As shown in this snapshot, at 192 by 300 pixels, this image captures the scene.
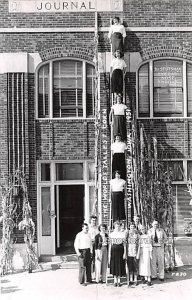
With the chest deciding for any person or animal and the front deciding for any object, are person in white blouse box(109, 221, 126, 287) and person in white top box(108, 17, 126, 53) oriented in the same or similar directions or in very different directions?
same or similar directions

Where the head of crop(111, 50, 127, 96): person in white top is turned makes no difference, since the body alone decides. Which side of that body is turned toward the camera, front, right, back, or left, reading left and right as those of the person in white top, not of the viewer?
front

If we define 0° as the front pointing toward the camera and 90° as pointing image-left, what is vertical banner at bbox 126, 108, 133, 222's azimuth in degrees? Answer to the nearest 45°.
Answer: approximately 0°

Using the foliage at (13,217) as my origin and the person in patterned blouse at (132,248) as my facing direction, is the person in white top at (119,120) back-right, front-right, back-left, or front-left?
front-left

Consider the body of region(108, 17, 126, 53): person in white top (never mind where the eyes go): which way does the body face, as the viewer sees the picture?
toward the camera

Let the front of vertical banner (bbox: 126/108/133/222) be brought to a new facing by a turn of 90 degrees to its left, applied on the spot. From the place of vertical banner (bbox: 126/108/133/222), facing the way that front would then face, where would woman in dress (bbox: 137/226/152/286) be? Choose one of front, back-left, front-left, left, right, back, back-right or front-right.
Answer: right

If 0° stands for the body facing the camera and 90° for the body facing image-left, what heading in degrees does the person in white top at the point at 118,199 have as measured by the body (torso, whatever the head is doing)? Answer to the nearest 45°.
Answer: approximately 0°

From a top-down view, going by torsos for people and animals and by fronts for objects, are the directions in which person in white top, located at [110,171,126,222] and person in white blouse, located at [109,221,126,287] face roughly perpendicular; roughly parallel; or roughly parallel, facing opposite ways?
roughly parallel

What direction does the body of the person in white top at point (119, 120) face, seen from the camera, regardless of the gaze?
toward the camera
